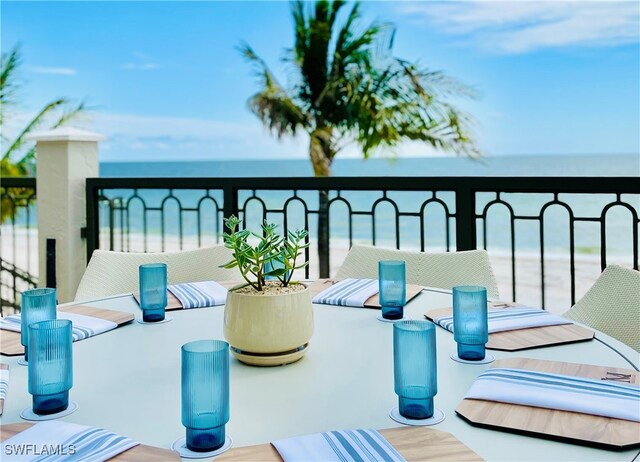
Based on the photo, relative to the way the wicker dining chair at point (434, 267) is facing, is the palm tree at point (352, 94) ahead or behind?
behind

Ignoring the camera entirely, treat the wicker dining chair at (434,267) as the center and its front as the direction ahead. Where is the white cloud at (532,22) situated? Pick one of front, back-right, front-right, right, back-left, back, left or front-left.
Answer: back

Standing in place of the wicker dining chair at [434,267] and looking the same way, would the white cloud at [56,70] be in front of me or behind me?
behind

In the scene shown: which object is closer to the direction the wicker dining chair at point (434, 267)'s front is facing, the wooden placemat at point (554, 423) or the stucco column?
the wooden placemat

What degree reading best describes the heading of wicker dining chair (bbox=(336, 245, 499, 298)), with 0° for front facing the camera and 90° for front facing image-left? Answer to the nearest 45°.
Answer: approximately 0°

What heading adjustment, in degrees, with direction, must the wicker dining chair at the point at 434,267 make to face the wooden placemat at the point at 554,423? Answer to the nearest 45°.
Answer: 0° — it already faces it

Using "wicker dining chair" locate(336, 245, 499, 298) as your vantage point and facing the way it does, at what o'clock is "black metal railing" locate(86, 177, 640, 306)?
The black metal railing is roughly at 6 o'clock from the wicker dining chair.

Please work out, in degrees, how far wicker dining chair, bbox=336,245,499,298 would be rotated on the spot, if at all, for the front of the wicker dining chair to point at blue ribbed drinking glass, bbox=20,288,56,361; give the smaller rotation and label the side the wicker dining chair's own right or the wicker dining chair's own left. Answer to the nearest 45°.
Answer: approximately 45° to the wicker dining chair's own right

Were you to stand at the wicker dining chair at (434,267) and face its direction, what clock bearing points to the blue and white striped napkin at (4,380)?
The blue and white striped napkin is roughly at 1 o'clock from the wicker dining chair.

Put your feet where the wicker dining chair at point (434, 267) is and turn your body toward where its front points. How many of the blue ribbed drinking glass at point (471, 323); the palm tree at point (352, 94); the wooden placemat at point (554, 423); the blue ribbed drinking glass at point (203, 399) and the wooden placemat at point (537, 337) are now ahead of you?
4
